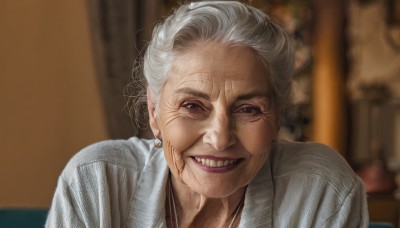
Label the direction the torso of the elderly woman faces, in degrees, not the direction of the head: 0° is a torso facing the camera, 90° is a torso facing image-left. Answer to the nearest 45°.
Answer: approximately 0°

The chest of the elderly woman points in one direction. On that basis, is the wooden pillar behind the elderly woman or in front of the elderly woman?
behind
